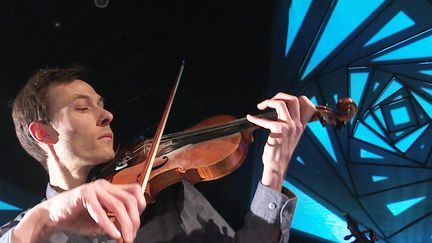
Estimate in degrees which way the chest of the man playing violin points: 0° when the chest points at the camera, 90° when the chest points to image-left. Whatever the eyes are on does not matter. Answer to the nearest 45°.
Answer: approximately 315°
